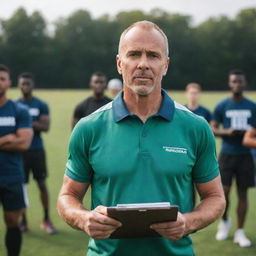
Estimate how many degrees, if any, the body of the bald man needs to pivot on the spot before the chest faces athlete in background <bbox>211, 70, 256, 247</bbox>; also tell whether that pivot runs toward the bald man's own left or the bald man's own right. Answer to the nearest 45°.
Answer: approximately 180°

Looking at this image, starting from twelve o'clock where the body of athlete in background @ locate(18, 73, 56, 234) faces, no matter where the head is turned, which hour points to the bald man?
The bald man is roughly at 12 o'clock from the athlete in background.

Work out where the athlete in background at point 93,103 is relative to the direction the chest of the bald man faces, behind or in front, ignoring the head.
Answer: behind

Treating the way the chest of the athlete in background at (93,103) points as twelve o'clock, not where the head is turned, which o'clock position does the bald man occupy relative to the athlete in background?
The bald man is roughly at 12 o'clock from the athlete in background.

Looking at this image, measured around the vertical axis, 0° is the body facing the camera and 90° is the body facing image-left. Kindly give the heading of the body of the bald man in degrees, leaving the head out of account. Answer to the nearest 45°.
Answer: approximately 0°

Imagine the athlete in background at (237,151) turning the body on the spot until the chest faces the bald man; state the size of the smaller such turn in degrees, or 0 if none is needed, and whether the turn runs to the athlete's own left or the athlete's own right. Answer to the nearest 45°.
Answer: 0° — they already face them

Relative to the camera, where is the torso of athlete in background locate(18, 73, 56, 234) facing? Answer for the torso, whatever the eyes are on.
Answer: toward the camera

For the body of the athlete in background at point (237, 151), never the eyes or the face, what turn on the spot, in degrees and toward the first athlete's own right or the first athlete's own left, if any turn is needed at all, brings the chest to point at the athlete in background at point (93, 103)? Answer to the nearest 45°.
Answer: approximately 90° to the first athlete's own right

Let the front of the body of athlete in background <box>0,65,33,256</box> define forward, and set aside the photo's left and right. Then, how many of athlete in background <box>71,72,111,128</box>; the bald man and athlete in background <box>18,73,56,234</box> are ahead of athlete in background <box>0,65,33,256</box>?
1
